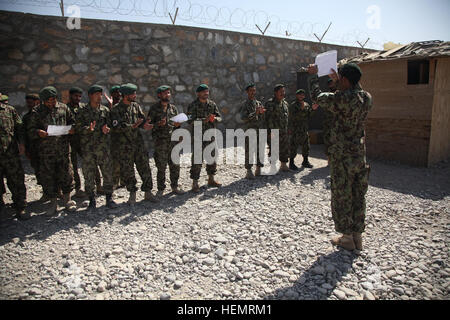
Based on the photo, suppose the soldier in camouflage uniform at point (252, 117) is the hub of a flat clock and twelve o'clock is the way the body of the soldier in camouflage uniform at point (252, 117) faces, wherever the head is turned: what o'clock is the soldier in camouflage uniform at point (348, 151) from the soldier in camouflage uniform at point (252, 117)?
the soldier in camouflage uniform at point (348, 151) is roughly at 1 o'clock from the soldier in camouflage uniform at point (252, 117).

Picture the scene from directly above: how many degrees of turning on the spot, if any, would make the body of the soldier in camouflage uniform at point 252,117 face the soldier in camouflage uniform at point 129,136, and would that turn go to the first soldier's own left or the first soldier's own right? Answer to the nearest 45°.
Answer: approximately 90° to the first soldier's own right

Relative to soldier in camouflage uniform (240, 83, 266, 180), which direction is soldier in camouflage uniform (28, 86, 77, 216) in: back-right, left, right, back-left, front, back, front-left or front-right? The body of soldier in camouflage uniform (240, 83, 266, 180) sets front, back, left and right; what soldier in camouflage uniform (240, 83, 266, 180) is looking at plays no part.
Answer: right

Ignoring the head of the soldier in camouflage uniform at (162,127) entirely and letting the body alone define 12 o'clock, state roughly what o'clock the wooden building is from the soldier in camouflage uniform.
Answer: The wooden building is roughly at 10 o'clock from the soldier in camouflage uniform.

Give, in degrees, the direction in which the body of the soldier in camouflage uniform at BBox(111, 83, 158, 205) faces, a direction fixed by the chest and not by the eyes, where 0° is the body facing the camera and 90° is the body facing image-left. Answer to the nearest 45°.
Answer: approximately 315°
